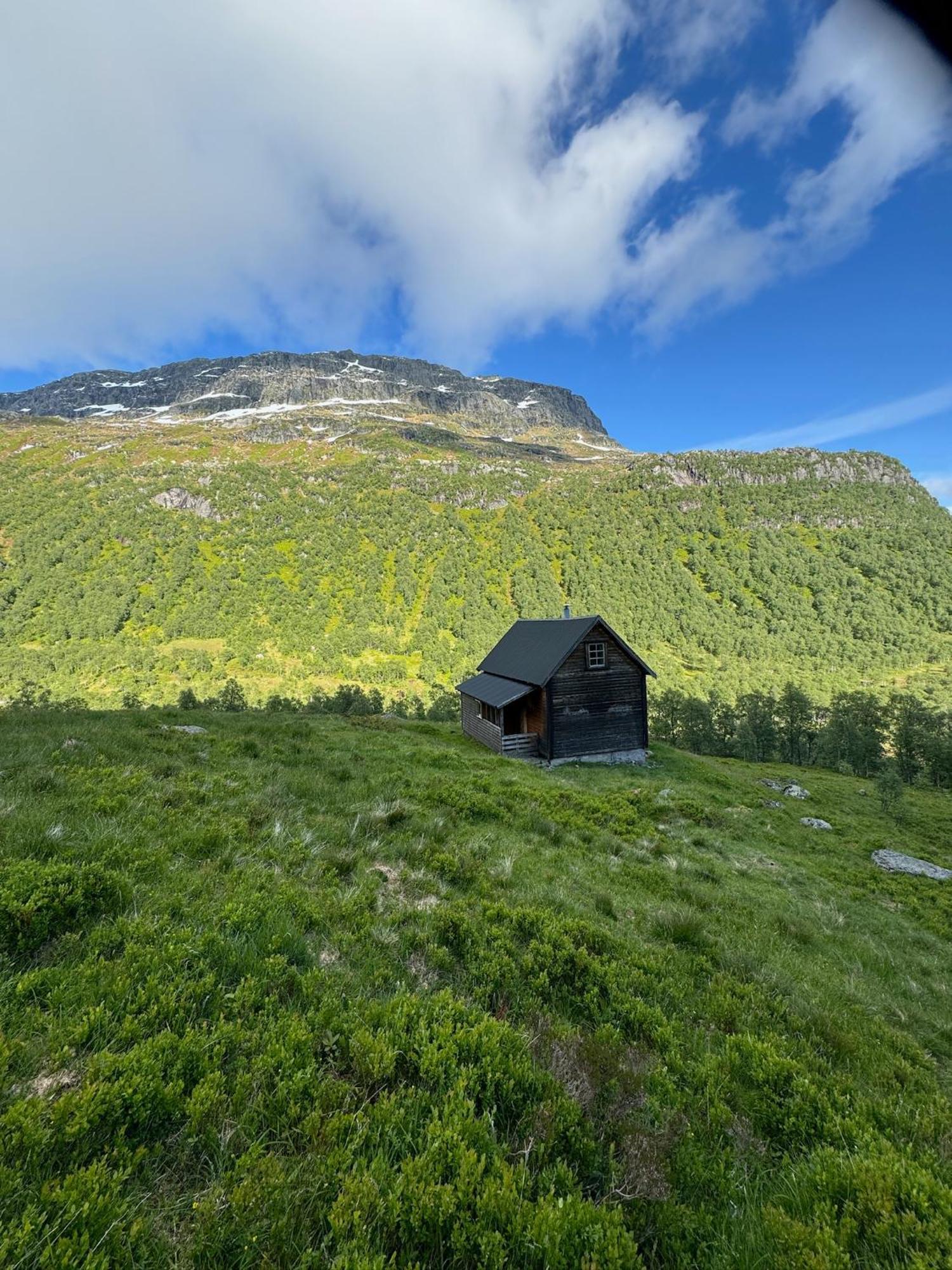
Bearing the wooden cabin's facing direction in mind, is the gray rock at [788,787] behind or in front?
behind

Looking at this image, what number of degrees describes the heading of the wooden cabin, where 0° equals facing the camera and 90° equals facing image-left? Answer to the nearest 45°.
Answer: approximately 45°

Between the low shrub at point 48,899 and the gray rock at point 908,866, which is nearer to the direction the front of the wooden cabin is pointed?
the low shrub

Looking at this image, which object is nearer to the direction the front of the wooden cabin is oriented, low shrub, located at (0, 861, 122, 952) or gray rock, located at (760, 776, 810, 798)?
the low shrub

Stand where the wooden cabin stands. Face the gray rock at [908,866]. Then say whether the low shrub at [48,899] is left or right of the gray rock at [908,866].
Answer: right
